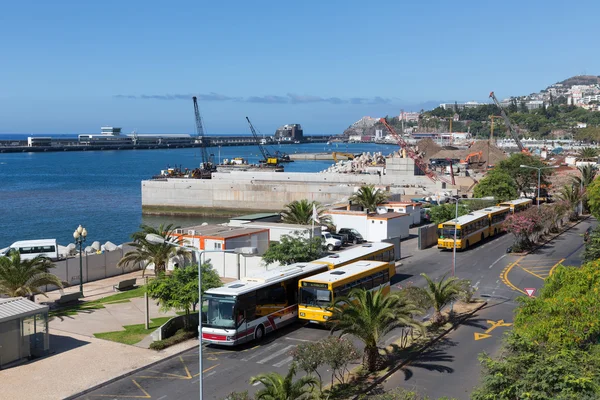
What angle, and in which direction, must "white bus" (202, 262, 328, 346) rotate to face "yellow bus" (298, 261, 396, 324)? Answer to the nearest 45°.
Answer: approximately 180°

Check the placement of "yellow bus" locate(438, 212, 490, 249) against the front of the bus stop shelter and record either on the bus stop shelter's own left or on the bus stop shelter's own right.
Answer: on the bus stop shelter's own left

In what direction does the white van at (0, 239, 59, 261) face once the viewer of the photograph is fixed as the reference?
facing to the left of the viewer

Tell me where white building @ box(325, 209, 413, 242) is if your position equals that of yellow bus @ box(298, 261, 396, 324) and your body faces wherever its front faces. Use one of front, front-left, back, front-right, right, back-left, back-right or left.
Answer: back-right

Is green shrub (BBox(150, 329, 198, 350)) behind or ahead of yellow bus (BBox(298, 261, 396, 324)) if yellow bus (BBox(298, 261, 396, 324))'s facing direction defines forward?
ahead

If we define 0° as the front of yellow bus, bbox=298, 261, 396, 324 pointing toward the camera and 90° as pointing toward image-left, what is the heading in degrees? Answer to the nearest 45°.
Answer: approximately 45°

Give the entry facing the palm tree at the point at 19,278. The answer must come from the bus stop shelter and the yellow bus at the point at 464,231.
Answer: the yellow bus

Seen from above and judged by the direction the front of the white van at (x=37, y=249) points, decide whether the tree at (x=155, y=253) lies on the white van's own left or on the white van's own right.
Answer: on the white van's own left

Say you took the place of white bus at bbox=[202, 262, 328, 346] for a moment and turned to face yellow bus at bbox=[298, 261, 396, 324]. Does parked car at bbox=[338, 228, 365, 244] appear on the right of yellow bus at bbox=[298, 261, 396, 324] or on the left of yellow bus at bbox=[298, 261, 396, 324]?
left

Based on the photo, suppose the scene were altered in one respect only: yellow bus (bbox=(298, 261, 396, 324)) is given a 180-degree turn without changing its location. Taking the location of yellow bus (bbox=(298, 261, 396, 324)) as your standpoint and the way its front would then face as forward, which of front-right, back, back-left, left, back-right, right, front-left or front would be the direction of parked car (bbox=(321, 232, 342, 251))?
front-left

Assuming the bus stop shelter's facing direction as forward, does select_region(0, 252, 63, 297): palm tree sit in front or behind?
behind

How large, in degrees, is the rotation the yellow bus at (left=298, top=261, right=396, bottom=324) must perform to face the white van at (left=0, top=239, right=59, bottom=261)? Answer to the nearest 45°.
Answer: approximately 90° to its right

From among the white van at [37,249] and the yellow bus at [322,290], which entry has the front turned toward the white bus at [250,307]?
the yellow bus

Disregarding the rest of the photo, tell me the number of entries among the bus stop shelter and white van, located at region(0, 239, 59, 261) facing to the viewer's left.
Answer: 1

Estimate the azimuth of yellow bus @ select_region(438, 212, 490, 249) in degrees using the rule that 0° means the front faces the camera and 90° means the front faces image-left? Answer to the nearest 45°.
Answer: approximately 45°
